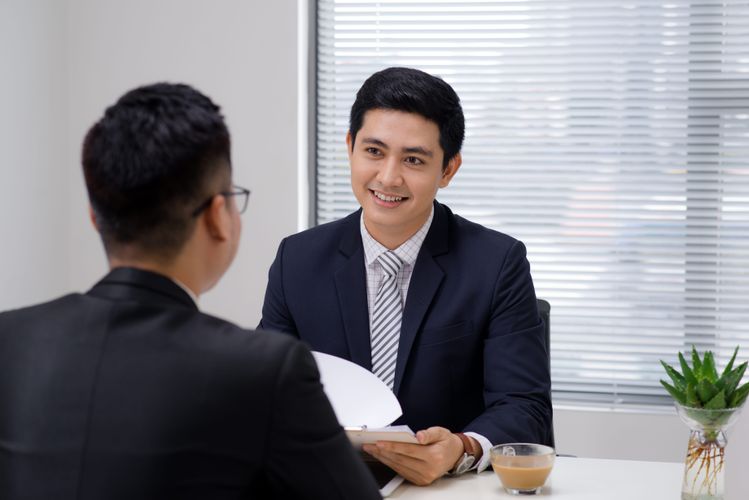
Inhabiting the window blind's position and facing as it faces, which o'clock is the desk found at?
The desk is roughly at 12 o'clock from the window blind.

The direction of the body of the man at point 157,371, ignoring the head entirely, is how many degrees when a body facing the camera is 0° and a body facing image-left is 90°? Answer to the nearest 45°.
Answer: approximately 225°

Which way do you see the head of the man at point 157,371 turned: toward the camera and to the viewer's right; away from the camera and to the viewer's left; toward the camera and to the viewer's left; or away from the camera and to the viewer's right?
away from the camera and to the viewer's right

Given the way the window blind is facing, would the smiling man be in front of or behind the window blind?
in front

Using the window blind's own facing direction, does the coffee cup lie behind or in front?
in front

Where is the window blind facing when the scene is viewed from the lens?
facing the viewer

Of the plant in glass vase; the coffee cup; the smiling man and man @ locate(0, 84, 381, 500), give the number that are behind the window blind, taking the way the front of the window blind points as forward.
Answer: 0

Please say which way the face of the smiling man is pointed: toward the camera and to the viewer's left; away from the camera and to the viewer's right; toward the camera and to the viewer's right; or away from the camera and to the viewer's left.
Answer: toward the camera and to the viewer's left

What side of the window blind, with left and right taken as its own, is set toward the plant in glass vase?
front

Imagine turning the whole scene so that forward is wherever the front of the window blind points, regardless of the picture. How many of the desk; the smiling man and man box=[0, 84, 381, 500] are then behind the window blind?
0

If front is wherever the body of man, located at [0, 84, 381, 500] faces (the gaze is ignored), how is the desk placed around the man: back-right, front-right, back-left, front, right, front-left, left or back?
front

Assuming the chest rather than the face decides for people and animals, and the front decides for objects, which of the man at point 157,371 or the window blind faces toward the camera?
the window blind

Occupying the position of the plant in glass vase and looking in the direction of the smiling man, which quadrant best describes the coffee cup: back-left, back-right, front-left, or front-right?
front-left

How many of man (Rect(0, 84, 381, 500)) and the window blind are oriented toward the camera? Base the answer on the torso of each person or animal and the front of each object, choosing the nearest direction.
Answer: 1
